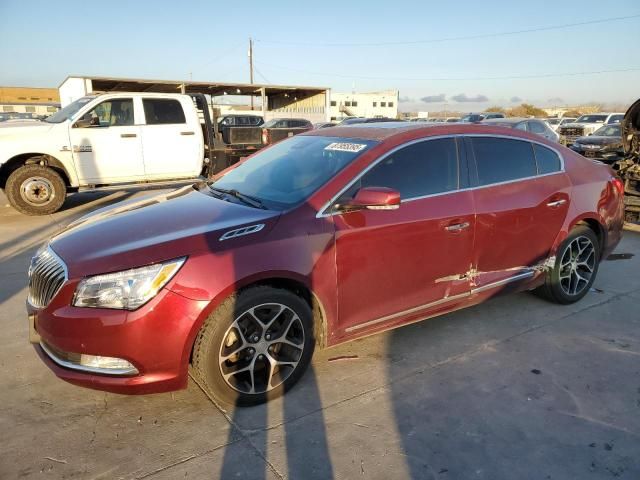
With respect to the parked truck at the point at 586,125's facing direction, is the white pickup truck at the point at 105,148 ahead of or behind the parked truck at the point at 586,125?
ahead

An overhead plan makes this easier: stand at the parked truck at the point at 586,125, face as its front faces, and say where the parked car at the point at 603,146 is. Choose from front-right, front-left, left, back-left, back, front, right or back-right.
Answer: front-left

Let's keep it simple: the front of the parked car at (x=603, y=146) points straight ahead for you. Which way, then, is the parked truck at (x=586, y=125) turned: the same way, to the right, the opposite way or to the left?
the same way

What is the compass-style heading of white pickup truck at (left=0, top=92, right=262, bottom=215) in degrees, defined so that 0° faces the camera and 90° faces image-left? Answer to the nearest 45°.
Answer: approximately 90°

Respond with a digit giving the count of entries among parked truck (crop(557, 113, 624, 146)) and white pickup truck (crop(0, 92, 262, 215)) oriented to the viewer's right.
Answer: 0

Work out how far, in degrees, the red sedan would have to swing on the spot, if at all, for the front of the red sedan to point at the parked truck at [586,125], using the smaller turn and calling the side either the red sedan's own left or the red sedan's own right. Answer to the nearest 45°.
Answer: approximately 180°

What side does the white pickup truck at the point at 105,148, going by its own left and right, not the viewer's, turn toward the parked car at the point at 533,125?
back

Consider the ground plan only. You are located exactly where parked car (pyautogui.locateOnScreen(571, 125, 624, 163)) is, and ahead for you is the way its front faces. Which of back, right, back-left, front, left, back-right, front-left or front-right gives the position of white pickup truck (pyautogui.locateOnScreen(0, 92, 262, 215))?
front

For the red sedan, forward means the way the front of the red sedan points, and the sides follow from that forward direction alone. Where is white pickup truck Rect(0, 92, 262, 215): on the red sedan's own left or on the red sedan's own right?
on the red sedan's own right

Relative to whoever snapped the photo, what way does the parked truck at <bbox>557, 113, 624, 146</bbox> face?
facing the viewer and to the left of the viewer

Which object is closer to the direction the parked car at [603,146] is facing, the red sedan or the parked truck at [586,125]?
the red sedan

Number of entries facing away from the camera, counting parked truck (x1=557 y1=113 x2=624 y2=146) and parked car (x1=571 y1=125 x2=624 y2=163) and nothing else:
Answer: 0

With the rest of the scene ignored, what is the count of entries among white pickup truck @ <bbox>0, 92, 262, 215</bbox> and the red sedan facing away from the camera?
0

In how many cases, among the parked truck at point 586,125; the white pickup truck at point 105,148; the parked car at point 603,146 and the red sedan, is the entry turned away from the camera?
0

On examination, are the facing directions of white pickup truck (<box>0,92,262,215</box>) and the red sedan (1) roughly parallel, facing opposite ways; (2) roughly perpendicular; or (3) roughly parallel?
roughly parallel
